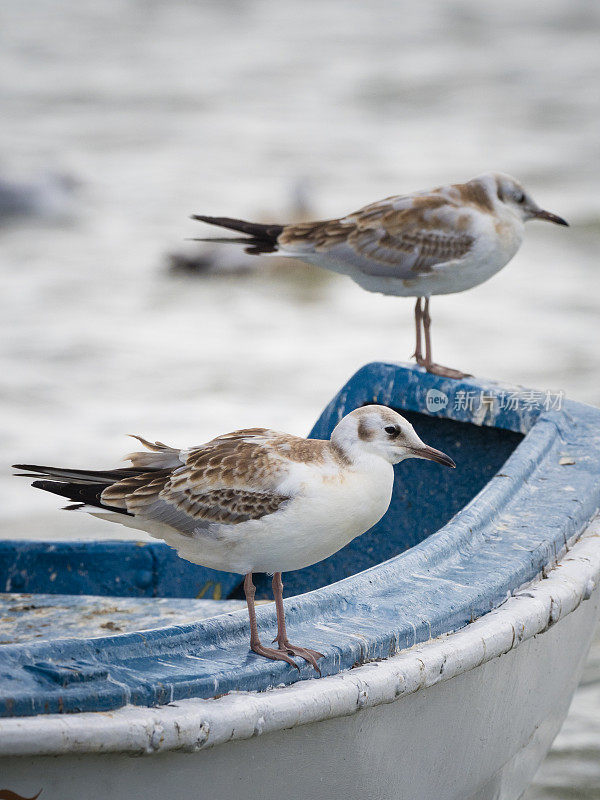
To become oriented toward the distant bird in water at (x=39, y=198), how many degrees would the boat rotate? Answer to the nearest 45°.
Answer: approximately 90° to its left

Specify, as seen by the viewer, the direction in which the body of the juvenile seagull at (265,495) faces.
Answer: to the viewer's right

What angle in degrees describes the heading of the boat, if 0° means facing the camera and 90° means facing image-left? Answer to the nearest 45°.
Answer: approximately 270°

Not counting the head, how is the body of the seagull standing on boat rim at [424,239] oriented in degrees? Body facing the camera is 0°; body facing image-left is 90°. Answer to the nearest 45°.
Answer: approximately 270°

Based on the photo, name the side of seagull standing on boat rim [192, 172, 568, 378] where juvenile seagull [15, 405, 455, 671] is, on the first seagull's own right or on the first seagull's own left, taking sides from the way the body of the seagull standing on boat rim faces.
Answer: on the first seagull's own right

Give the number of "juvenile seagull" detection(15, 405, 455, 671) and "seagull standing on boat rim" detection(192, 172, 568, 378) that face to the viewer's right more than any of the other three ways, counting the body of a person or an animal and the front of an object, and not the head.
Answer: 2

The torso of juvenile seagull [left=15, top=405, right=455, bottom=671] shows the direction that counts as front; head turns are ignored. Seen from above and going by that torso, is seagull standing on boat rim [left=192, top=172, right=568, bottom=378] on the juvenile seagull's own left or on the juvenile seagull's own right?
on the juvenile seagull's own left

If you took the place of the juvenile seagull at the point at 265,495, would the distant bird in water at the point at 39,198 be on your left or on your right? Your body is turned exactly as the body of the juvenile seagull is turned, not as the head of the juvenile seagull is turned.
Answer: on your left
